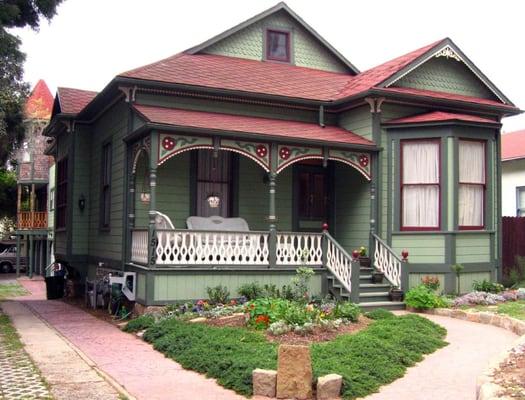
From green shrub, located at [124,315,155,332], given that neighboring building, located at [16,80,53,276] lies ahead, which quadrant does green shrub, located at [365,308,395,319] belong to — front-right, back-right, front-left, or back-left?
back-right

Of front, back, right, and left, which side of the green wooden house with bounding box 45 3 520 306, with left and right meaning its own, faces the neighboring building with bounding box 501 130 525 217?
left

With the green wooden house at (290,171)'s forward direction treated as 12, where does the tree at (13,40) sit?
The tree is roughly at 4 o'clock from the green wooden house.

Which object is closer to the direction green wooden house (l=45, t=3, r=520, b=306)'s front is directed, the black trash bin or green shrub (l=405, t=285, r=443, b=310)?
the green shrub

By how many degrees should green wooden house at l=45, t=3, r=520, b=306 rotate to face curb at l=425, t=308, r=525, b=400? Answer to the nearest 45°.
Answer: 0° — it already faces it

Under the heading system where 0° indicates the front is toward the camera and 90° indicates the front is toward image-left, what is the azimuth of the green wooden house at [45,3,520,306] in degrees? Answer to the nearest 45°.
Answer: approximately 315°

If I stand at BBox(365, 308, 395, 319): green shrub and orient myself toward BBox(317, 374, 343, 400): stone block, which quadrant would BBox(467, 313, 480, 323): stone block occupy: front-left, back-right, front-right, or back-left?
back-left

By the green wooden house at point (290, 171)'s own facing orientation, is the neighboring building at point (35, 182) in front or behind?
behind

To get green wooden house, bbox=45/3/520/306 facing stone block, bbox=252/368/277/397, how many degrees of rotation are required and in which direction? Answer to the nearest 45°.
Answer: approximately 45° to its right
